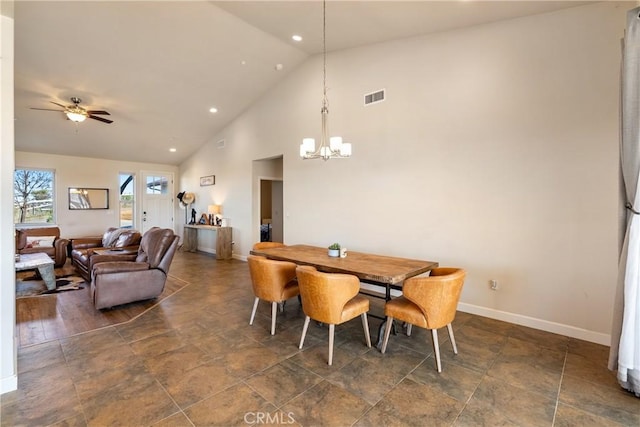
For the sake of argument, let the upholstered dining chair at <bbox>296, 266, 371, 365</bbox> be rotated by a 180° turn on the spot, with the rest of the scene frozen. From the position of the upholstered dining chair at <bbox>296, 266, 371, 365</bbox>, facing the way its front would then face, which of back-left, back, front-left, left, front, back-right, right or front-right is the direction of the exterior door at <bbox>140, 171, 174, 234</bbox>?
right

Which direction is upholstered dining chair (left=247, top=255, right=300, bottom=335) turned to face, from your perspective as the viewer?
facing away from the viewer and to the right of the viewer

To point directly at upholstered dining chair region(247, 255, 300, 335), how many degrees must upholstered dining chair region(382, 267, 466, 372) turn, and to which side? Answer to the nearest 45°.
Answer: approximately 45° to its left

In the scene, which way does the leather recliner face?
to the viewer's left

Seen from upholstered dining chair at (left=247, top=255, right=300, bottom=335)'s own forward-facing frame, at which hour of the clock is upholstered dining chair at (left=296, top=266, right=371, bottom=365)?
upholstered dining chair at (left=296, top=266, right=371, bottom=365) is roughly at 3 o'clock from upholstered dining chair at (left=247, top=255, right=300, bottom=335).

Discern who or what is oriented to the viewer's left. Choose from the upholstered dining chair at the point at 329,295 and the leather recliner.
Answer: the leather recliner

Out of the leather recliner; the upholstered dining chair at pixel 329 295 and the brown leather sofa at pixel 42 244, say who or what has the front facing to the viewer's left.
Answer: the leather recliner

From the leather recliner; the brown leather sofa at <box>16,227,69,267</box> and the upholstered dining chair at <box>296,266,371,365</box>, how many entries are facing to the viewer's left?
1

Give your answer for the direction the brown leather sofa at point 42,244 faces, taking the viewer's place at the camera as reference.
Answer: facing the viewer

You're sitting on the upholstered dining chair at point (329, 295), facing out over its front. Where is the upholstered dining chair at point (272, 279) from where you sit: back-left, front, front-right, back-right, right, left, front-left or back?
left

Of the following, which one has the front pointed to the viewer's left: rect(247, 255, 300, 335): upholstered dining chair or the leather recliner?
the leather recliner

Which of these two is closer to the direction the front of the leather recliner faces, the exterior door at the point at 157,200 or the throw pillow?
the throw pillow

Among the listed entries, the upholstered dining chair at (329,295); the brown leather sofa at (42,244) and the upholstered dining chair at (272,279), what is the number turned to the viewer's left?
0

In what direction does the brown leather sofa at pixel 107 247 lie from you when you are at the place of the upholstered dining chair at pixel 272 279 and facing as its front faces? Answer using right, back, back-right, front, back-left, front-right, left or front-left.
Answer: left

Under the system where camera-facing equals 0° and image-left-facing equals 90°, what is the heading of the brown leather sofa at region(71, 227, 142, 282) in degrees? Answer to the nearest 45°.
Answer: approximately 45°

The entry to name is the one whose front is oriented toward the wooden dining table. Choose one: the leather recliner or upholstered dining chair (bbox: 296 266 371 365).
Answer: the upholstered dining chair

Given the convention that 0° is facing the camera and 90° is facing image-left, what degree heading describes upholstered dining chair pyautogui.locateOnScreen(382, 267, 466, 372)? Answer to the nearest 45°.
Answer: approximately 135°
